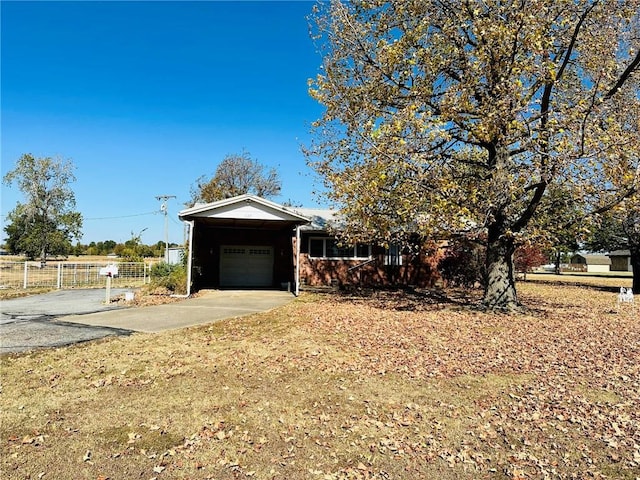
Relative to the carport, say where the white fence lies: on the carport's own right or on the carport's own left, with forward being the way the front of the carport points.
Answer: on the carport's own right

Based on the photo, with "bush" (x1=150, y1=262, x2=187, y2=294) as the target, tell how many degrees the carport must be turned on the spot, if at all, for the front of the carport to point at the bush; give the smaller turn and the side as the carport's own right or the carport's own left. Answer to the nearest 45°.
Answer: approximately 45° to the carport's own right

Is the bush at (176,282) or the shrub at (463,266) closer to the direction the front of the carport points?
the bush

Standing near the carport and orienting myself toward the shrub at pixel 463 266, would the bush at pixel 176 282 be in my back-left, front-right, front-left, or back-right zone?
back-right

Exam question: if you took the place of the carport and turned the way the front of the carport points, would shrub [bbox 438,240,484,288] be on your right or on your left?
on your left

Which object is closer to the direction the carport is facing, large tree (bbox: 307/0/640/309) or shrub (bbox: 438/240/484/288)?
the large tree

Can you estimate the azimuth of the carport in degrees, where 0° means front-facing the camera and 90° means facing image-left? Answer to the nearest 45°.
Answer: approximately 0°

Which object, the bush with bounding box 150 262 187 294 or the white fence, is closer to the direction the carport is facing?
the bush
